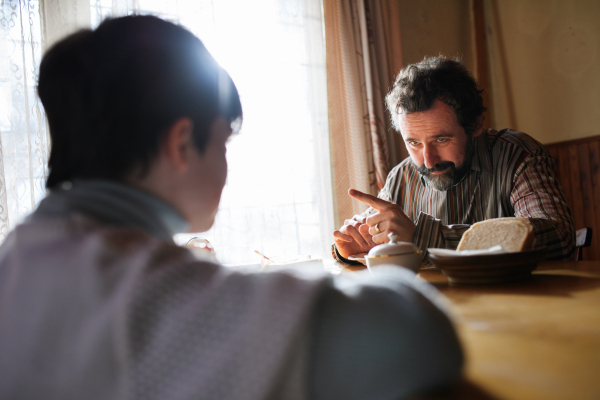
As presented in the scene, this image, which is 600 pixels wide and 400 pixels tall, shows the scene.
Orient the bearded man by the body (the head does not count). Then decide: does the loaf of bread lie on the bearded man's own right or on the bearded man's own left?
on the bearded man's own left

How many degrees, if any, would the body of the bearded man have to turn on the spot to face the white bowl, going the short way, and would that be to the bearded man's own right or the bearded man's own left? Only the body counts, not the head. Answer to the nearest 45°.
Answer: approximately 45° to the bearded man's own left

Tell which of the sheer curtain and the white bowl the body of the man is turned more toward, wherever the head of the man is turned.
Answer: the white bowl
